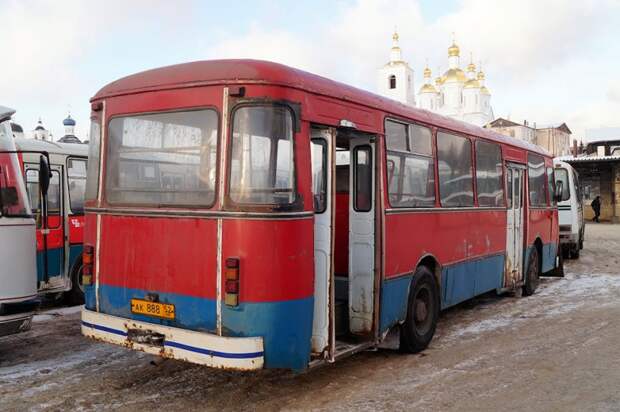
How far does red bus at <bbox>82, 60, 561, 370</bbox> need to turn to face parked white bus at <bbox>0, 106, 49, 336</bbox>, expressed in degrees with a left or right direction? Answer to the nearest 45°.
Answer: approximately 135° to its left

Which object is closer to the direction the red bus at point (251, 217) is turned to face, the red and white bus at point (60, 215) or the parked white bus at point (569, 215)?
the parked white bus

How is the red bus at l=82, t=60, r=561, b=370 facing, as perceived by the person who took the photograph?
facing away from the viewer and to the right of the viewer

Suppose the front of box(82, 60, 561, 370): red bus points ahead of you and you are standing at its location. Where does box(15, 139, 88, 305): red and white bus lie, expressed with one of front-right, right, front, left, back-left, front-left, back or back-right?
left

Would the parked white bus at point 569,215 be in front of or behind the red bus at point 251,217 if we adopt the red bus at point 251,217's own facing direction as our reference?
in front

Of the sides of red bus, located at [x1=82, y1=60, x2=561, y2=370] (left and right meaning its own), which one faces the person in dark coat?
front

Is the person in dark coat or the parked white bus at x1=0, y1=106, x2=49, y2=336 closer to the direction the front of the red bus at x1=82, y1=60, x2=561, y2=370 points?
the person in dark coat
